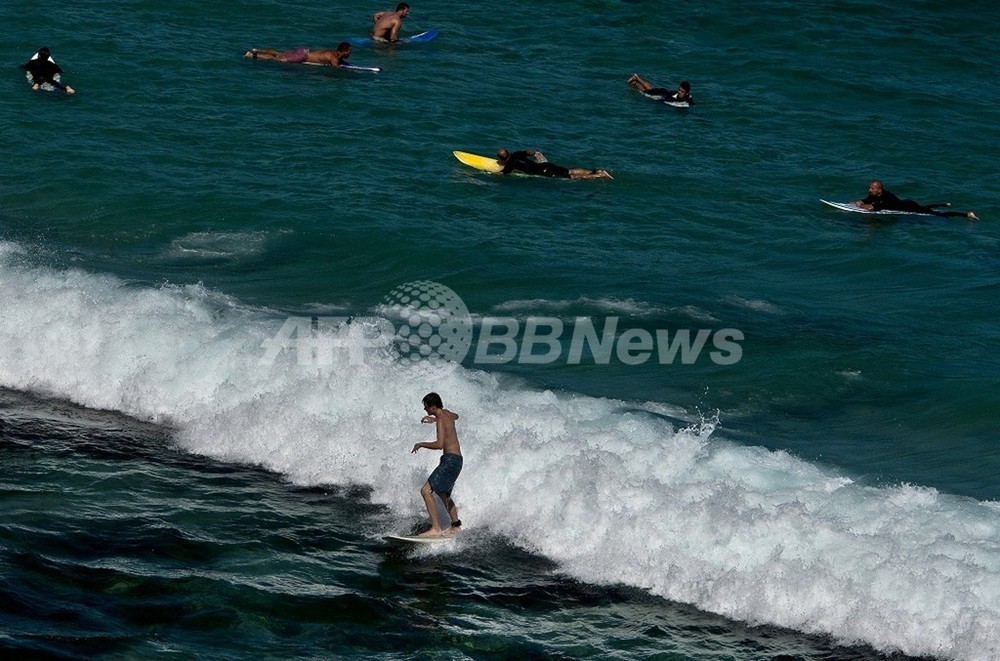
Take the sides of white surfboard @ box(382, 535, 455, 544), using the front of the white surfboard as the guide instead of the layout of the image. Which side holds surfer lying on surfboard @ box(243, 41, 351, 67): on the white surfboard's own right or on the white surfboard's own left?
on the white surfboard's own right

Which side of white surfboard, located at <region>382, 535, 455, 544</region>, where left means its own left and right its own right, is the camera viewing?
left

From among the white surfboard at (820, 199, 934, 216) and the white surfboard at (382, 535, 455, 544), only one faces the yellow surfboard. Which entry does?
the white surfboard at (820, 199, 934, 216)

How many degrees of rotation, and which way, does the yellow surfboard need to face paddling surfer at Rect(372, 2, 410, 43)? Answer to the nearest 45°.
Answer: approximately 90° to its right

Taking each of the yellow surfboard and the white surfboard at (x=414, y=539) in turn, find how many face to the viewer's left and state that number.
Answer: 2

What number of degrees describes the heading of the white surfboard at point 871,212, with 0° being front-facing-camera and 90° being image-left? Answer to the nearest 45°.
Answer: approximately 90°

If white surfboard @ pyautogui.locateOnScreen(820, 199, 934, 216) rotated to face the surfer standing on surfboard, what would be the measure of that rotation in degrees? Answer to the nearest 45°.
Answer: approximately 90° to its left

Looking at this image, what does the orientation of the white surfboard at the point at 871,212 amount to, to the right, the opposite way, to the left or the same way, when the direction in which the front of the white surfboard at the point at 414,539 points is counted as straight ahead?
the same way

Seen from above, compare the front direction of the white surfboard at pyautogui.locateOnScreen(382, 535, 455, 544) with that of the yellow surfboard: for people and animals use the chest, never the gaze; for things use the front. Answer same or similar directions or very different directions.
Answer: same or similar directions

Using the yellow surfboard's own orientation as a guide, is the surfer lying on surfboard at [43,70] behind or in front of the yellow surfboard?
in front

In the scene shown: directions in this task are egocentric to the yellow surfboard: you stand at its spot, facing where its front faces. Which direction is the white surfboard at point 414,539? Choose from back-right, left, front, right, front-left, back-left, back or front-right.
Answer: left

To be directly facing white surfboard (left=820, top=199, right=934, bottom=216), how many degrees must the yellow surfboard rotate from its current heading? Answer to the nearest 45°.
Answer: approximately 180°

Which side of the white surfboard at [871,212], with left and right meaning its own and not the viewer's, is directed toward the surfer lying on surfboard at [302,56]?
front

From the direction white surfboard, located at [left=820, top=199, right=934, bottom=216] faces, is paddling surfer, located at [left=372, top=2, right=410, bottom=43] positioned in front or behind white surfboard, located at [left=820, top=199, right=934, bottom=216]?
in front

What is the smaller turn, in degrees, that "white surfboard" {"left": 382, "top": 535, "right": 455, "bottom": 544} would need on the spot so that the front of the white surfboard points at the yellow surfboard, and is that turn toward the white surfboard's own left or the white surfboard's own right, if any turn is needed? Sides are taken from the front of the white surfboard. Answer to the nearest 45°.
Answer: approximately 90° to the white surfboard's own right

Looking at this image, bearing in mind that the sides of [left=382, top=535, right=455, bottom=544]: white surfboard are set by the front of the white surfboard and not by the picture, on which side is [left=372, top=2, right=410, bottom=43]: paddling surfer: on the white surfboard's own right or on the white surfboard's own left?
on the white surfboard's own right

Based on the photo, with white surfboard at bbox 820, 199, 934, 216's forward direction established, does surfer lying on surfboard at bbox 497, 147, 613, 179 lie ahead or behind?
ahead

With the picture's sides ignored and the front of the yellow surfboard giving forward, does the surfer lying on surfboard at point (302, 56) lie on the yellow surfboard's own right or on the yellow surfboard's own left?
on the yellow surfboard's own right

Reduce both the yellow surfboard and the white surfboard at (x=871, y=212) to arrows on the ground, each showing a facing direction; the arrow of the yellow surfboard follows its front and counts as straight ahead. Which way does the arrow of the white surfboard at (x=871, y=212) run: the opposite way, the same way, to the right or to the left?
the same way
